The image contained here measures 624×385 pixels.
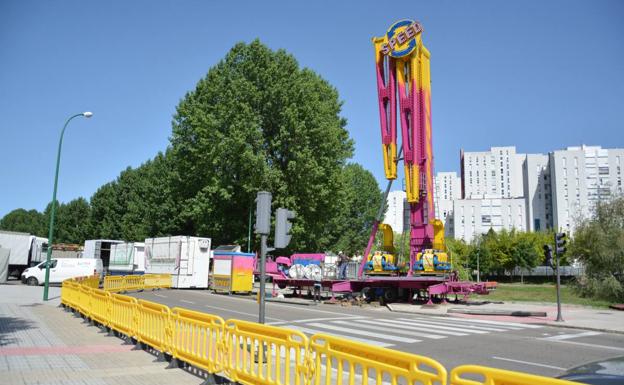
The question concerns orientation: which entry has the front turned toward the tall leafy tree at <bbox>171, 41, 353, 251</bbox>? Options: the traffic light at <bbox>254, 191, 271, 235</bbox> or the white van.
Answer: the traffic light

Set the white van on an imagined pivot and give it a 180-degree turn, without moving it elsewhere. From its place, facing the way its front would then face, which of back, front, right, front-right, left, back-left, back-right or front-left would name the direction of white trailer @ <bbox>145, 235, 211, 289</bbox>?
front-right

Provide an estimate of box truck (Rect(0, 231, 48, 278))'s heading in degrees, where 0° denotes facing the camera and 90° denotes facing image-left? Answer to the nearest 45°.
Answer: approximately 270°

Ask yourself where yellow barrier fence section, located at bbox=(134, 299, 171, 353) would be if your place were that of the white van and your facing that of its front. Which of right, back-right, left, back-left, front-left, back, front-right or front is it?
left

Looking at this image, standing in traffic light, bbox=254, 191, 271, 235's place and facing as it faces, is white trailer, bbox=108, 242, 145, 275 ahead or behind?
ahead

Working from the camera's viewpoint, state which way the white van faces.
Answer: facing to the left of the viewer

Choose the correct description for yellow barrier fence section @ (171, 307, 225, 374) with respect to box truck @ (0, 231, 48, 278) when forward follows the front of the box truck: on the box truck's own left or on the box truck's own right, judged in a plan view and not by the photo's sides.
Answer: on the box truck's own right

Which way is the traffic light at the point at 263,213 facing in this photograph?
away from the camera

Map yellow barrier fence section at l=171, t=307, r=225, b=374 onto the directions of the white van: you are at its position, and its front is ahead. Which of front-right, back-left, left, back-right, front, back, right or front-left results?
left

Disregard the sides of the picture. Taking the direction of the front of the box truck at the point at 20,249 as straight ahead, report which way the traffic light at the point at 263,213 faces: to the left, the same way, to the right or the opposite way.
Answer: to the left
